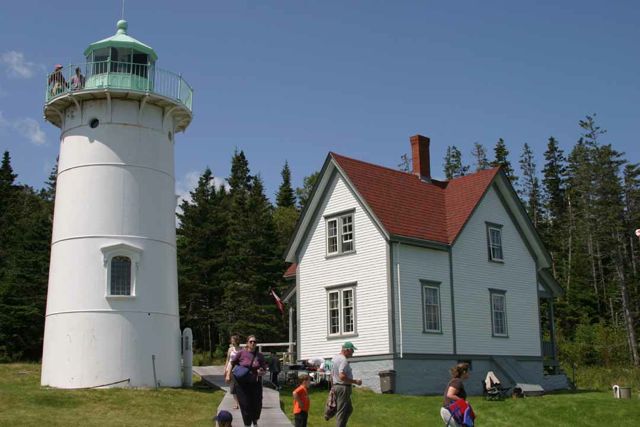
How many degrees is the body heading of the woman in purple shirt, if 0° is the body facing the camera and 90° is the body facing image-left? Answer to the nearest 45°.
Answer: approximately 0°

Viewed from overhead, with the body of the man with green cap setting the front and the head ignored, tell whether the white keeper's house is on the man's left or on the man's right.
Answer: on the man's left

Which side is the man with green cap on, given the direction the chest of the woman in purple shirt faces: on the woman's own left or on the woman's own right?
on the woman's own left

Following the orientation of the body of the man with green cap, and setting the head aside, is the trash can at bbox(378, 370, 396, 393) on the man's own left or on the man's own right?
on the man's own left
